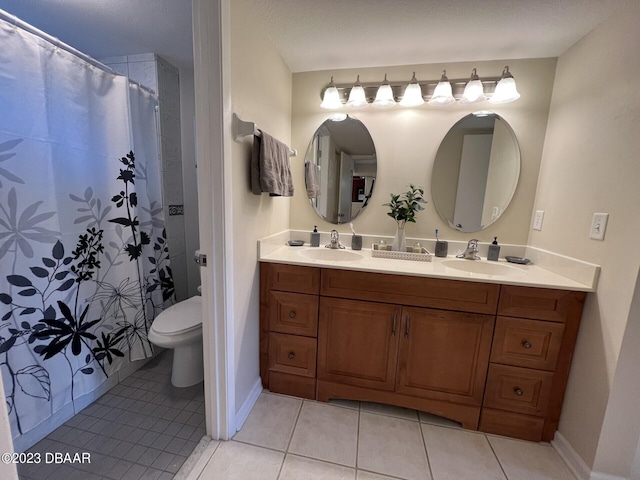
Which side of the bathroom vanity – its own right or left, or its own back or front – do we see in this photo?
front

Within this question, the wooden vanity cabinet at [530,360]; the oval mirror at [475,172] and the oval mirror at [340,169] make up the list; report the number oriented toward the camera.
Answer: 3

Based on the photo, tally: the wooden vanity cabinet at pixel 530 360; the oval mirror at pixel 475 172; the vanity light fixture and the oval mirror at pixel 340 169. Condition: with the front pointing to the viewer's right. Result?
0

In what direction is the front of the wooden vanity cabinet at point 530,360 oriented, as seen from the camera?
facing the viewer

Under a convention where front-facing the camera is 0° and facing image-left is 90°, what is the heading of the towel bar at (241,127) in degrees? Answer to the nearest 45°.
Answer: approximately 270°

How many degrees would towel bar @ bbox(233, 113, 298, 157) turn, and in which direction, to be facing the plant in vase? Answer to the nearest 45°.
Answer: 0° — it already faces it

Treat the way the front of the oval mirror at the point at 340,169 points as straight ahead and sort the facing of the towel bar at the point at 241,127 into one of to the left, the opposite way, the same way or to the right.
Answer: to the left

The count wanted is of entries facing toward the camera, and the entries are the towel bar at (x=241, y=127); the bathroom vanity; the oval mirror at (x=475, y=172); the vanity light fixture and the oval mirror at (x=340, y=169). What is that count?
4
